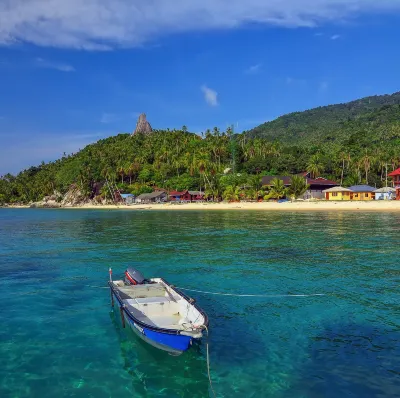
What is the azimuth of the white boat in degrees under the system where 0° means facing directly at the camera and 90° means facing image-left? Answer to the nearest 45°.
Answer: approximately 315°
